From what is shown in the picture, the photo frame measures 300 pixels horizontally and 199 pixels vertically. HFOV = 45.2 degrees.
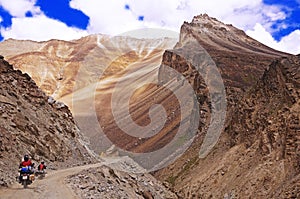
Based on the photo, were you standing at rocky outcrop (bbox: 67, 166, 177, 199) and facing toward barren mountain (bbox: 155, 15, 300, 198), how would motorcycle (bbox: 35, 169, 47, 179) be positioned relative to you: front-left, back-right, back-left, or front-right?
front-left

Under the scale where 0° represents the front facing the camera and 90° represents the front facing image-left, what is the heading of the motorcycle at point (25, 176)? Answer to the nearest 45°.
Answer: approximately 180°

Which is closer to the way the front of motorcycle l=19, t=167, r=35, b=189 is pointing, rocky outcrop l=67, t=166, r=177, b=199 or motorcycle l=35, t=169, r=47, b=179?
the motorcycle

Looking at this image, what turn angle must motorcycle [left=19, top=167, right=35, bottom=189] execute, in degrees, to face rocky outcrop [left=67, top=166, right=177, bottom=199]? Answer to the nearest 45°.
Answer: approximately 45° to its right

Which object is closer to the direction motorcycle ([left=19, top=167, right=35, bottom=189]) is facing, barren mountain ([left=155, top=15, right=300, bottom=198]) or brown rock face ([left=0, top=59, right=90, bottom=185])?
the brown rock face

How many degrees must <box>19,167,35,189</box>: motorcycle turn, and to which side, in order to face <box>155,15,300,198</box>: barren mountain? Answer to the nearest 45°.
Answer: approximately 45° to its right

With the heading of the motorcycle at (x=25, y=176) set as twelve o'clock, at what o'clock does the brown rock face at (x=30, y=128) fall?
The brown rock face is roughly at 12 o'clock from the motorcycle.

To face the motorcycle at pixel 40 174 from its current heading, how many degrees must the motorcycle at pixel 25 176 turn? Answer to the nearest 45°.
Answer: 0° — it already faces it
